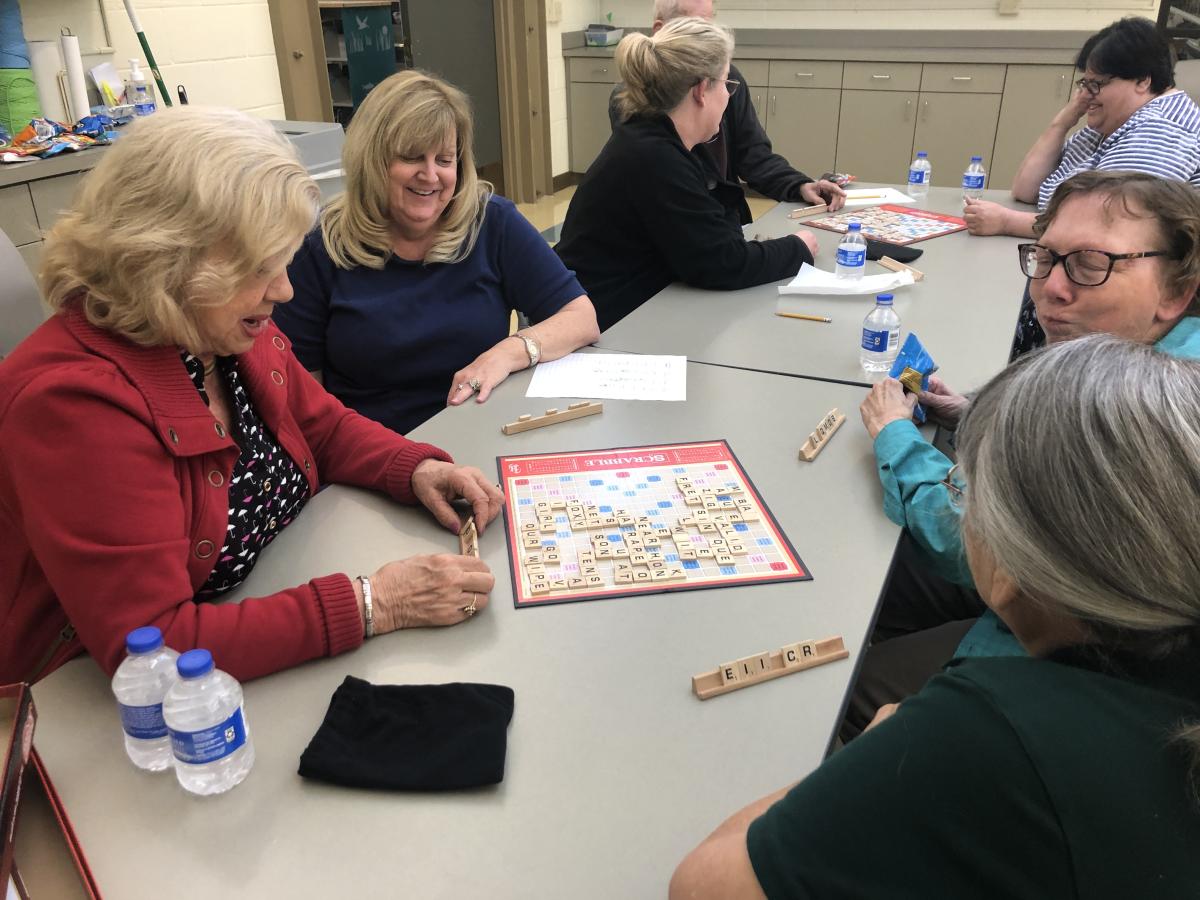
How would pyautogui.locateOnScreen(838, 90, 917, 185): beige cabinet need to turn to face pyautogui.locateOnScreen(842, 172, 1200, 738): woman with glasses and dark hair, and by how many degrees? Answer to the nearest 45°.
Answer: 0° — it already faces them

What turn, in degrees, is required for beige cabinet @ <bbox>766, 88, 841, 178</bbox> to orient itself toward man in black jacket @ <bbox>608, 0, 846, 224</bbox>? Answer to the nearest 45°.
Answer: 0° — it already faces them

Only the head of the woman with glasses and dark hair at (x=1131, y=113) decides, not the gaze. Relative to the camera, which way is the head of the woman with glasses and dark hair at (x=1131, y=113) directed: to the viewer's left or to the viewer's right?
to the viewer's left

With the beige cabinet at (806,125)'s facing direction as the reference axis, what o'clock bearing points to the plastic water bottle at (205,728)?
The plastic water bottle is roughly at 12 o'clock from the beige cabinet.

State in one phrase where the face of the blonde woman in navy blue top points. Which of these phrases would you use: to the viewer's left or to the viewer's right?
to the viewer's right

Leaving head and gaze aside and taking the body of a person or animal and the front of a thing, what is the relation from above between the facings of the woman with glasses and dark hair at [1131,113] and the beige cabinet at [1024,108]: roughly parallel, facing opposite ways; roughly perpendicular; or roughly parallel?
roughly perpendicular

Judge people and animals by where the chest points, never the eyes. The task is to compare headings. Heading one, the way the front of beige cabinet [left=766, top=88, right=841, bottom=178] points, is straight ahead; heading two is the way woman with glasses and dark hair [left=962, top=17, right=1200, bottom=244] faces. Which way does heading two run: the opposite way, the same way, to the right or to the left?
to the right

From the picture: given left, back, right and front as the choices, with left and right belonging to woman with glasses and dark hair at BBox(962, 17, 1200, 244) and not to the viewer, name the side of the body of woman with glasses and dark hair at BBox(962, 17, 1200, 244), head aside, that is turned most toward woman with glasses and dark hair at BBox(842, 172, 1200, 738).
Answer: left

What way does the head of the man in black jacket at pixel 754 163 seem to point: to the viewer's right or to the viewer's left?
to the viewer's right

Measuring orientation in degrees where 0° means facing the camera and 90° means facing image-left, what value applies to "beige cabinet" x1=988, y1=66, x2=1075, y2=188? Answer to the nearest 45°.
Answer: approximately 0°

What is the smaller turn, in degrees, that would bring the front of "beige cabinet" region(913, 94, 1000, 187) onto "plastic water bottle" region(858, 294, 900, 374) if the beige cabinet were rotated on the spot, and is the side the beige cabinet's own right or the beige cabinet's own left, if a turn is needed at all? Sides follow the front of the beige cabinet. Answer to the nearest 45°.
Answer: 0° — it already faces it
